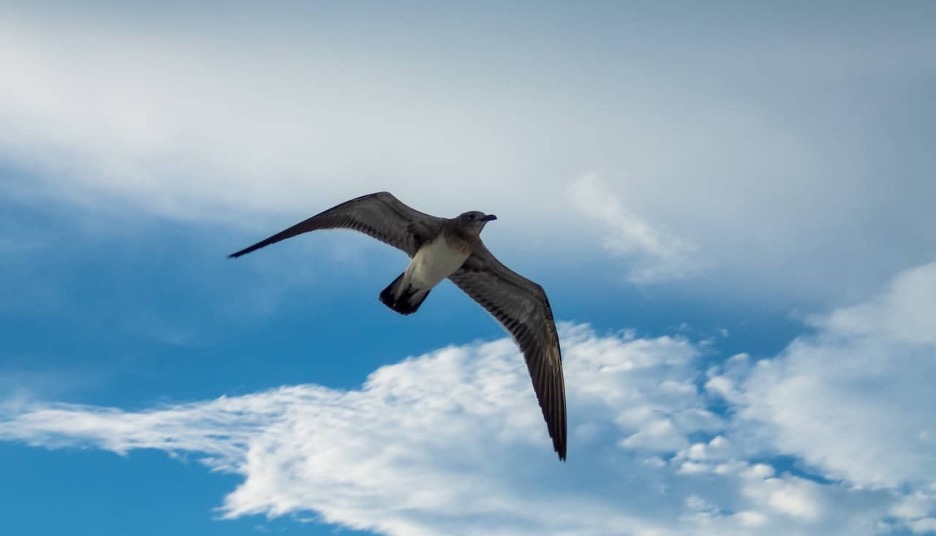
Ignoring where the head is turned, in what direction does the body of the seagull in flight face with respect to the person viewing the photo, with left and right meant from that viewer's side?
facing the viewer and to the right of the viewer
